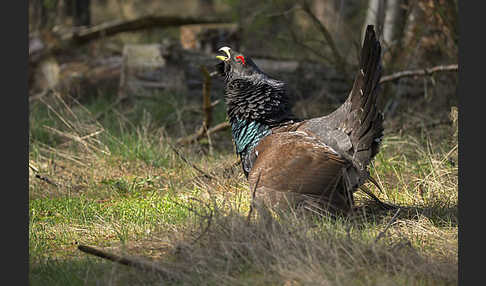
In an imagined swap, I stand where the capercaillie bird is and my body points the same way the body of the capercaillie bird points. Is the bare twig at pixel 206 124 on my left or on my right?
on my right

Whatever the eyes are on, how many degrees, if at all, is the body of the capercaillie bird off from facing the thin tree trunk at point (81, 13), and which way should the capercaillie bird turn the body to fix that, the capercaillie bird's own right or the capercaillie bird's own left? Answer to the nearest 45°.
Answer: approximately 45° to the capercaillie bird's own right

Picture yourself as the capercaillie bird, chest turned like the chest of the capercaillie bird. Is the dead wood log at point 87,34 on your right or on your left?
on your right

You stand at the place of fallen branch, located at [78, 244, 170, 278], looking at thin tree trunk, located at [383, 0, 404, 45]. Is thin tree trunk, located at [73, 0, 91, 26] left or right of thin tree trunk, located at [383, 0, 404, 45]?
left

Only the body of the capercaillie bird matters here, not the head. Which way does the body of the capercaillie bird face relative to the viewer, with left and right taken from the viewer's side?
facing to the left of the viewer
